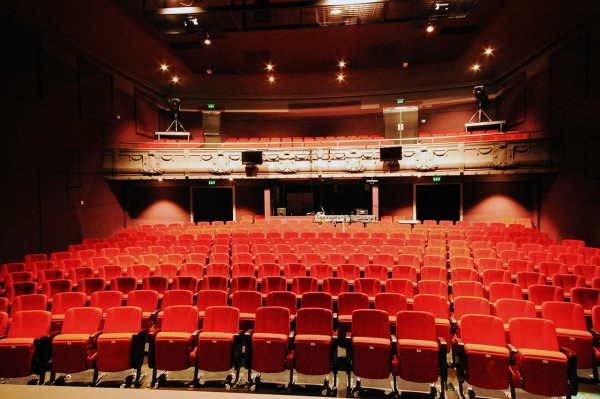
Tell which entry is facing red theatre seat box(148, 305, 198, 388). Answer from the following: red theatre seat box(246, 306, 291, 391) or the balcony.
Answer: the balcony

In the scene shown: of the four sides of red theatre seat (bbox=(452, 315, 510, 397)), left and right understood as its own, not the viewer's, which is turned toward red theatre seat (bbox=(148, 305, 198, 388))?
right

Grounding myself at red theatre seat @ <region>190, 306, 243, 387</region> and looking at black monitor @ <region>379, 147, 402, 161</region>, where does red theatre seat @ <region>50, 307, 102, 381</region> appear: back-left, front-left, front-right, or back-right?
back-left

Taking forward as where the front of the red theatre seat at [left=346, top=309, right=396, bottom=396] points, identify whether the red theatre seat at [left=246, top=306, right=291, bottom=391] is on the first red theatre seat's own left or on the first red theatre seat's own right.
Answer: on the first red theatre seat's own right

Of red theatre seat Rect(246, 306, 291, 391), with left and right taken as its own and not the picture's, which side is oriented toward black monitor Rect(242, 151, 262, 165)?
back

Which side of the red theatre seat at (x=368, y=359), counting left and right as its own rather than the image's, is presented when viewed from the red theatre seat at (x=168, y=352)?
right
